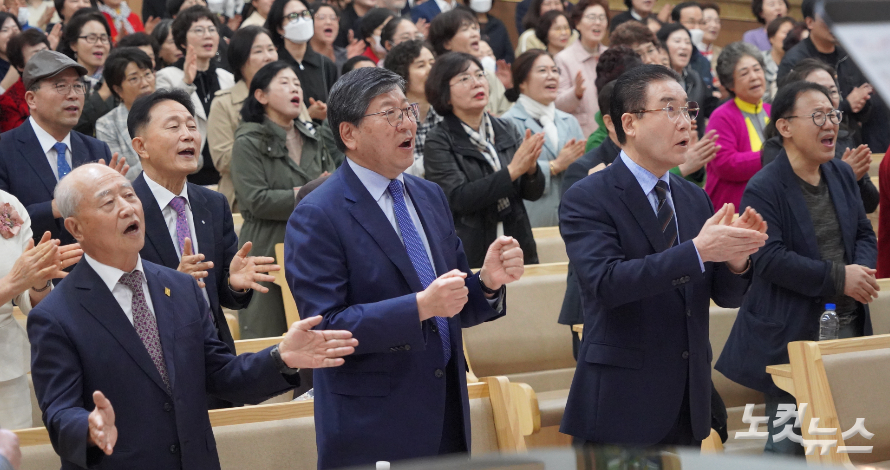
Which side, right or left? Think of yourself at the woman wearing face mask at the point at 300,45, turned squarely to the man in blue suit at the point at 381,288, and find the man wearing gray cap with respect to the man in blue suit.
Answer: right

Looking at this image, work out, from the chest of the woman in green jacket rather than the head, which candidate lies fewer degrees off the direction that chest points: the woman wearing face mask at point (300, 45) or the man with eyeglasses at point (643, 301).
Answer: the man with eyeglasses

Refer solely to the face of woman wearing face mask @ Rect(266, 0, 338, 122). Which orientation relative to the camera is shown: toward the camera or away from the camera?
toward the camera

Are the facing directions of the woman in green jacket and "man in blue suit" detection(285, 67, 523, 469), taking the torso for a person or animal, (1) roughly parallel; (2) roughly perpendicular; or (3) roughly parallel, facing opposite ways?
roughly parallel

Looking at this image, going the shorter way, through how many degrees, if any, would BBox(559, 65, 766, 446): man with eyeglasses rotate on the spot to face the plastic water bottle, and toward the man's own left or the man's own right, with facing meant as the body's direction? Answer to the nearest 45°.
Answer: approximately 90° to the man's own left

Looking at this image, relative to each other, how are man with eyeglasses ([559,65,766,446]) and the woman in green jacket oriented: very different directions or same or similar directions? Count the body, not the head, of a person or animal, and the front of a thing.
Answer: same or similar directions

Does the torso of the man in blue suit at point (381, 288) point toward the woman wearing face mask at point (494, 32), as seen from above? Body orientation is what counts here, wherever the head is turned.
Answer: no

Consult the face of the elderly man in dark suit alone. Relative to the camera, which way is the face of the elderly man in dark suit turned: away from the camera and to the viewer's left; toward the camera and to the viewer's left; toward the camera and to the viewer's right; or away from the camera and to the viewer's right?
toward the camera and to the viewer's right

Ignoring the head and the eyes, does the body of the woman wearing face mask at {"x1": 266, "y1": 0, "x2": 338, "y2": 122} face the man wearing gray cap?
no

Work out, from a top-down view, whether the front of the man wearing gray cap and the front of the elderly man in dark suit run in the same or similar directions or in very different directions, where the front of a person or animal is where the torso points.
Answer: same or similar directions

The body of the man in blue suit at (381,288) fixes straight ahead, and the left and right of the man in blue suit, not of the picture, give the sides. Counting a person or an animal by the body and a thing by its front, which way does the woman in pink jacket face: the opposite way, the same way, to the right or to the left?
the same way

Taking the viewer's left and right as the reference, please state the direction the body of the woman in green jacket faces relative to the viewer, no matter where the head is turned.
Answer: facing the viewer and to the right of the viewer

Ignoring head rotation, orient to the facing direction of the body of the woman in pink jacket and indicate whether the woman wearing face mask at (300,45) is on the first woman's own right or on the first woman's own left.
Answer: on the first woman's own right

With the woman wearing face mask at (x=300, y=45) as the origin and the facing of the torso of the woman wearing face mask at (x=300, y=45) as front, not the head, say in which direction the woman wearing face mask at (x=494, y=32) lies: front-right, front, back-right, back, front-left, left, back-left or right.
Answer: left

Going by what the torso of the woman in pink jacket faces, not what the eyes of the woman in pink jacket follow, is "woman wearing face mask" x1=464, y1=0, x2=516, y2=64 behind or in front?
behind

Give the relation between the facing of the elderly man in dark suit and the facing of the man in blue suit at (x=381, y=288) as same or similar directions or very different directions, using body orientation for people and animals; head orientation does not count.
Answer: same or similar directions

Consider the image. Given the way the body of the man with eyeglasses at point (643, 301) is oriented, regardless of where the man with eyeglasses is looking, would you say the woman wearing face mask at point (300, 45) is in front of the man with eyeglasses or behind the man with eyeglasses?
behind

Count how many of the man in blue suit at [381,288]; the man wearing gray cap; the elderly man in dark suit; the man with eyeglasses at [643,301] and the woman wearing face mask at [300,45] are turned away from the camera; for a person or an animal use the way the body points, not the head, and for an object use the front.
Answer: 0
